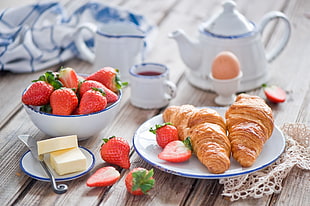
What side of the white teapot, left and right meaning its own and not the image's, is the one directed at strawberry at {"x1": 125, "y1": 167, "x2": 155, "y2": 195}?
left

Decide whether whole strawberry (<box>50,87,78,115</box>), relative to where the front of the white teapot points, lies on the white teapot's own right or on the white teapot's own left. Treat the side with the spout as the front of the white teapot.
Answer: on the white teapot's own left

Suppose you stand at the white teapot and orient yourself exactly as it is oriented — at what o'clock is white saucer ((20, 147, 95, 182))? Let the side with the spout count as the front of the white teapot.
The white saucer is roughly at 10 o'clock from the white teapot.

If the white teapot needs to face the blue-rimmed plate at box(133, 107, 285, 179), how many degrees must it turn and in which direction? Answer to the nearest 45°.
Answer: approximately 90° to its left

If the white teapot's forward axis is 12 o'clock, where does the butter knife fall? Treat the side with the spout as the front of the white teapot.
The butter knife is roughly at 10 o'clock from the white teapot.

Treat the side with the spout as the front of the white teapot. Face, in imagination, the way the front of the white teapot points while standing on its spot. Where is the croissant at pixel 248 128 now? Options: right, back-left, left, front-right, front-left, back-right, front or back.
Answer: left

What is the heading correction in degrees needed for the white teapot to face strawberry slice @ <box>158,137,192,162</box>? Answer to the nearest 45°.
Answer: approximately 90° to its left

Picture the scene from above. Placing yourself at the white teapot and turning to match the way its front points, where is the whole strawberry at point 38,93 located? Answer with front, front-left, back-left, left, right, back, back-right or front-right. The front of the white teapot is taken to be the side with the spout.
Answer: front-left

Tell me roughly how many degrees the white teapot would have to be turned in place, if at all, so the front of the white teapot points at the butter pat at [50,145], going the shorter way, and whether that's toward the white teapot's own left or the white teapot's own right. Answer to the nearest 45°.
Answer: approximately 45° to the white teapot's own left

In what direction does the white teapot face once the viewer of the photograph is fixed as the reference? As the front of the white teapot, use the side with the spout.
facing to the left of the viewer
